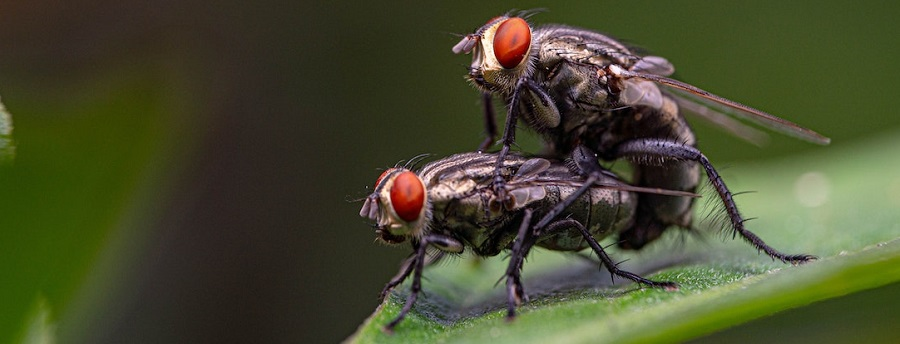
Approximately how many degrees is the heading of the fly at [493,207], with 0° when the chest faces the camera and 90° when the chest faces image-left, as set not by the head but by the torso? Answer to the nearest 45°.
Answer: approximately 90°

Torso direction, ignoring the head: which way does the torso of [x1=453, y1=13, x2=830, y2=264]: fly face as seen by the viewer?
to the viewer's left
